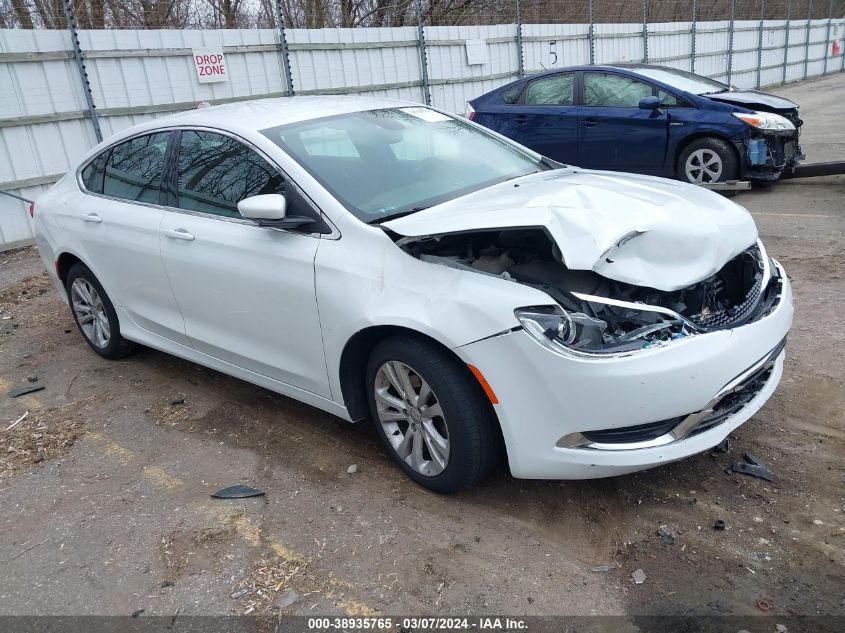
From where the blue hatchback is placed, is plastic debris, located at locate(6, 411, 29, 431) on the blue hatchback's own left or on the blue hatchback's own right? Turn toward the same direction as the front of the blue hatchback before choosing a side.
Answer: on the blue hatchback's own right

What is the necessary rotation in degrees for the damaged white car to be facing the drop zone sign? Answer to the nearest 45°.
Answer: approximately 135° to its left

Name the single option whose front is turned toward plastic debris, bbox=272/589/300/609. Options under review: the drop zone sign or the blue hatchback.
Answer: the drop zone sign

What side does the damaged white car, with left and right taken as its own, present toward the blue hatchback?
left

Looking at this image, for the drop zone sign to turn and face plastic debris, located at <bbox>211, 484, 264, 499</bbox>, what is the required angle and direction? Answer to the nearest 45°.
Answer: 0° — it already faces it

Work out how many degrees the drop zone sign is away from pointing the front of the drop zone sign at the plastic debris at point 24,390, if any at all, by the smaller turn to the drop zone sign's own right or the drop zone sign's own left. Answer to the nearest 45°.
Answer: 0° — it already faces it

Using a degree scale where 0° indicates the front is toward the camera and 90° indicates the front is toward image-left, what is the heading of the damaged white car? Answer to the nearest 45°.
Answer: approximately 315°

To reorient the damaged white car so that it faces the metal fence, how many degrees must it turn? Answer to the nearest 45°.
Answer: approximately 135° to its left

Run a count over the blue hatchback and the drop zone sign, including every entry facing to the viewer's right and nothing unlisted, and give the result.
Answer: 1

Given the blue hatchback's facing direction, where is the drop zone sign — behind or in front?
behind

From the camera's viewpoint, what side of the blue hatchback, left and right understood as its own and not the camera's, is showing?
right

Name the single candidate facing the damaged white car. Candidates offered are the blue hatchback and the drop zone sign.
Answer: the drop zone sign

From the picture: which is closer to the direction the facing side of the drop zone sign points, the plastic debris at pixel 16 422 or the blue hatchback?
the plastic debris

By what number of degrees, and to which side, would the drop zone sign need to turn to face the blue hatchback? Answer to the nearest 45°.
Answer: approximately 45° to its left
